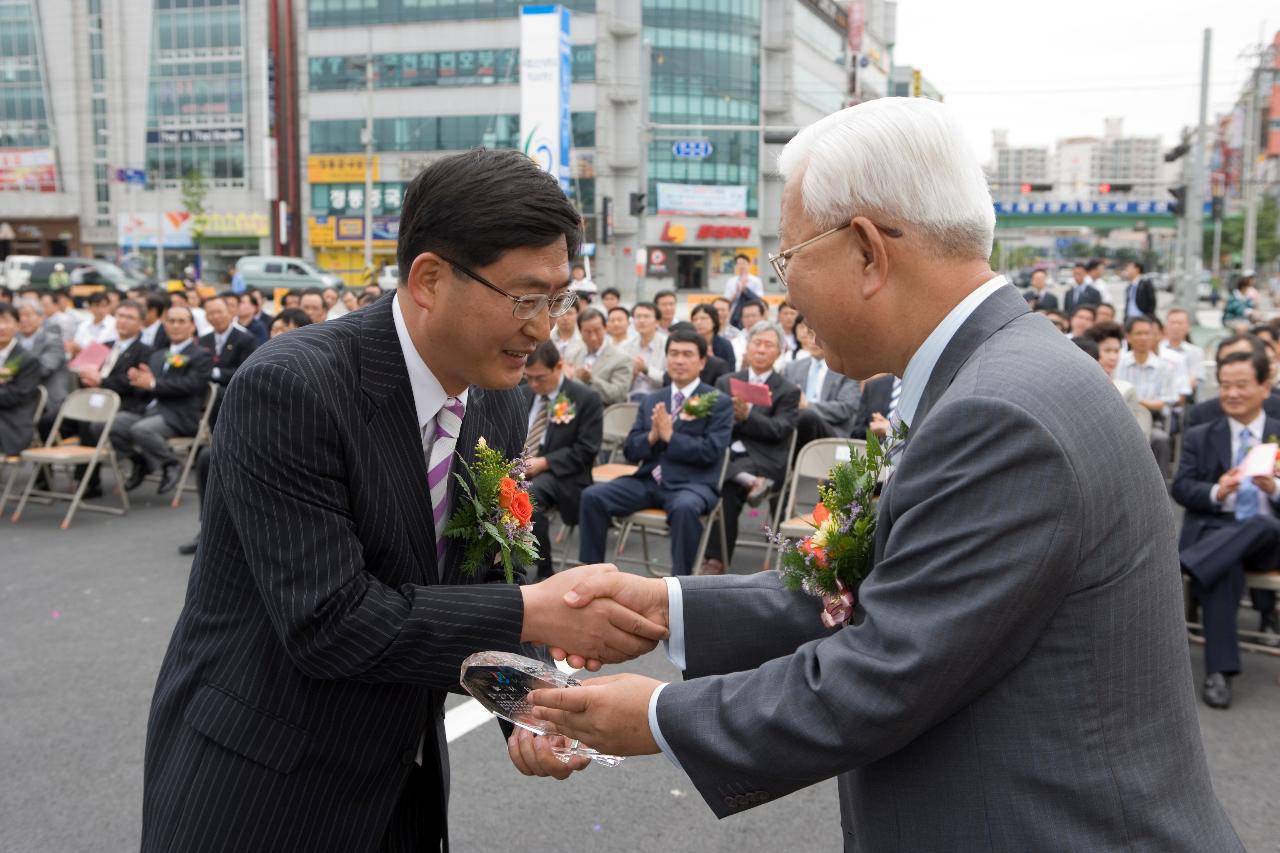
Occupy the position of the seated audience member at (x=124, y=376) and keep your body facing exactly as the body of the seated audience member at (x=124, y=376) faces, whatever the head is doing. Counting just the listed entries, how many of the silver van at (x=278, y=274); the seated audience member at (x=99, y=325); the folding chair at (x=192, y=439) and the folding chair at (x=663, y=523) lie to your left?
2

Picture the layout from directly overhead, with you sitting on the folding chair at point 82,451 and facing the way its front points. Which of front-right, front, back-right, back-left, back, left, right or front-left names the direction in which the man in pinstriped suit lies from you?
front-left

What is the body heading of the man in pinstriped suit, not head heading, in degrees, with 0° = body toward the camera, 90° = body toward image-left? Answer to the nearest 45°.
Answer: approximately 315°

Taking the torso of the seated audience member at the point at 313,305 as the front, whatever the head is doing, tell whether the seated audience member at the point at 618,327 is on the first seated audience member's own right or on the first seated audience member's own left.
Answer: on the first seated audience member's own left

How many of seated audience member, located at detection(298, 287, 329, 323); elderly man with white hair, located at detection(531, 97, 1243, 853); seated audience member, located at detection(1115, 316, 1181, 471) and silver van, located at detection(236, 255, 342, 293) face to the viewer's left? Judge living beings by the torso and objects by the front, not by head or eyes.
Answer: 1

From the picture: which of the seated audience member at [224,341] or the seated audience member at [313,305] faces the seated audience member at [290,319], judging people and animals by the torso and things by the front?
the seated audience member at [313,305]

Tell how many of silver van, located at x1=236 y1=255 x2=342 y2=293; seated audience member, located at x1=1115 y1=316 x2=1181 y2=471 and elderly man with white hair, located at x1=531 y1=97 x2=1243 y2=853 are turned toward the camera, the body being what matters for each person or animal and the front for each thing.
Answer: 1

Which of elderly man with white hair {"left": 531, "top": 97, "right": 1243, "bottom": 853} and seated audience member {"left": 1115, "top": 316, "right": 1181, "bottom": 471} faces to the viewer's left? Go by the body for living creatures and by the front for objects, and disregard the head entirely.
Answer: the elderly man with white hair

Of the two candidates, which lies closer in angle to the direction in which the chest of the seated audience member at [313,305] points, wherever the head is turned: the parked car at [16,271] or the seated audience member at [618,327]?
the seated audience member

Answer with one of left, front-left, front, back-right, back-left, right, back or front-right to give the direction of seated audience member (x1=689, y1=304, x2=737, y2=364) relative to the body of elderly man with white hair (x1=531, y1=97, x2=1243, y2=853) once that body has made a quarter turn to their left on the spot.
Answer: back

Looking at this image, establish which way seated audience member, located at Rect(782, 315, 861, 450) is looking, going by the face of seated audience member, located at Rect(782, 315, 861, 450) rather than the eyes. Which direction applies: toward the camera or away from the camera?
toward the camera

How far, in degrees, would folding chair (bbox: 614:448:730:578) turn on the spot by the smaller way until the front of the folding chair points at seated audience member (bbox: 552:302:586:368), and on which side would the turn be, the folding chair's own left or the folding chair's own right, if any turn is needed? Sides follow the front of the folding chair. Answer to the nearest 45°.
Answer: approximately 135° to the folding chair's own right

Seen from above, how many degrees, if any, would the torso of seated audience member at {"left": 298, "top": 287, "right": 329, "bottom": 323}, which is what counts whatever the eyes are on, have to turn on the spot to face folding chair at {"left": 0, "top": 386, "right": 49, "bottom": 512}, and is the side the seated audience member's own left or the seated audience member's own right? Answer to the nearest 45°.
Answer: approximately 45° to the seated audience member's own right

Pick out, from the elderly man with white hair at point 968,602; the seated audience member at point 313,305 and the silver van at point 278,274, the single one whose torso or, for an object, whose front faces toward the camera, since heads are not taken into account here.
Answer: the seated audience member

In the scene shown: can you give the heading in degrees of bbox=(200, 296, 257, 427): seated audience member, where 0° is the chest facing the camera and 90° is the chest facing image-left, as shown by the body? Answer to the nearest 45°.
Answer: approximately 45°

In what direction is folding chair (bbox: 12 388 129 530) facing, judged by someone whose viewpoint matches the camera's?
facing the viewer and to the left of the viewer

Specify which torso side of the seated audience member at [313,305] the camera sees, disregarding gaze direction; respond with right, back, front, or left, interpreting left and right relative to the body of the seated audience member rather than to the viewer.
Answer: front

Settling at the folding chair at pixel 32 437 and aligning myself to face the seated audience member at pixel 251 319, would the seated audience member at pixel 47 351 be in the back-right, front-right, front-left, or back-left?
front-left

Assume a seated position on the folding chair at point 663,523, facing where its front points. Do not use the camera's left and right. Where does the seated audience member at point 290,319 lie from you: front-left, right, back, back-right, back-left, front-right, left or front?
right
